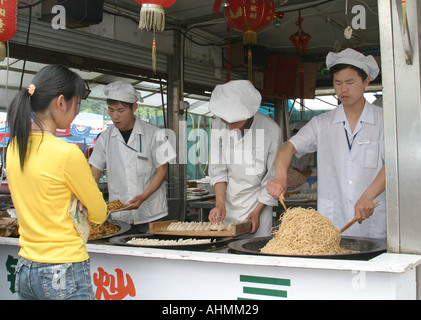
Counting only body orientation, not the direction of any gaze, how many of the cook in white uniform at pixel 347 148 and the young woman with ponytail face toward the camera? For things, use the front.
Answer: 1

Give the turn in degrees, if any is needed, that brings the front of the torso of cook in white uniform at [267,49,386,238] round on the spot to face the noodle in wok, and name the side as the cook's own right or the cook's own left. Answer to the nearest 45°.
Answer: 0° — they already face it

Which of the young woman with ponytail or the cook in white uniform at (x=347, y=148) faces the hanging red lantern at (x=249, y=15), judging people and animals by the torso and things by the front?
the young woman with ponytail

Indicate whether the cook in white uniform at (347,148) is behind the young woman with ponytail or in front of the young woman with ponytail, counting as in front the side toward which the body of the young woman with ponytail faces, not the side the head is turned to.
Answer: in front

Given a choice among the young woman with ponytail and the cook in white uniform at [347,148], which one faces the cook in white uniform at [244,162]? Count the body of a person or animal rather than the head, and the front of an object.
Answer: the young woman with ponytail

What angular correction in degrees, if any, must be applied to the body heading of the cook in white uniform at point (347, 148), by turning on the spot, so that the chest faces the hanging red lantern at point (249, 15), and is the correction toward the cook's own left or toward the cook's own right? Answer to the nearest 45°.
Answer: approximately 135° to the cook's own right

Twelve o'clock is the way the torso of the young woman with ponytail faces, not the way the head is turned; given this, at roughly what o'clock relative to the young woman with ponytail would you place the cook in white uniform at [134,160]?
The cook in white uniform is roughly at 11 o'clock from the young woman with ponytail.

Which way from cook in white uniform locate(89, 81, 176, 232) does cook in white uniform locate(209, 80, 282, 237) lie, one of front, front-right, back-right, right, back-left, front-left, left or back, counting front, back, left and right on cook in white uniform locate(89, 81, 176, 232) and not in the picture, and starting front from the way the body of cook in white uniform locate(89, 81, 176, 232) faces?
left

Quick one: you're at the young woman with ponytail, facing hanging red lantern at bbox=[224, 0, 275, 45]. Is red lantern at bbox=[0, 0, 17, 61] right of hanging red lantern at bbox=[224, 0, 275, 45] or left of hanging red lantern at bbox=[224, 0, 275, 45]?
left

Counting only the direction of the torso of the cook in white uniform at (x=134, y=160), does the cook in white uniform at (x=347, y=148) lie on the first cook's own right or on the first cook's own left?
on the first cook's own left

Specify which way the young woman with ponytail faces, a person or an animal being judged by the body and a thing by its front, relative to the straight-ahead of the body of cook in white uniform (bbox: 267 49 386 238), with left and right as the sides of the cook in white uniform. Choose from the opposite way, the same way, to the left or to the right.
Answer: the opposite way
